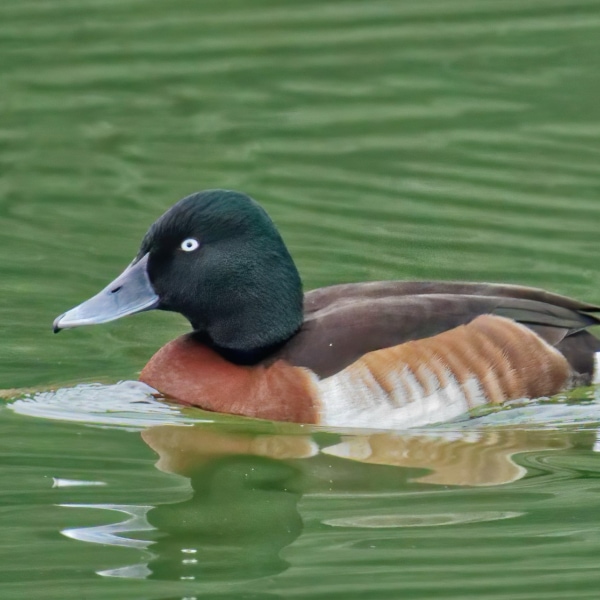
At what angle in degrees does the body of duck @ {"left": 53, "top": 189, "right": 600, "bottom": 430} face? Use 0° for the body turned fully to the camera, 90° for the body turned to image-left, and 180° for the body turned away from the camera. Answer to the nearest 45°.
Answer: approximately 90°
